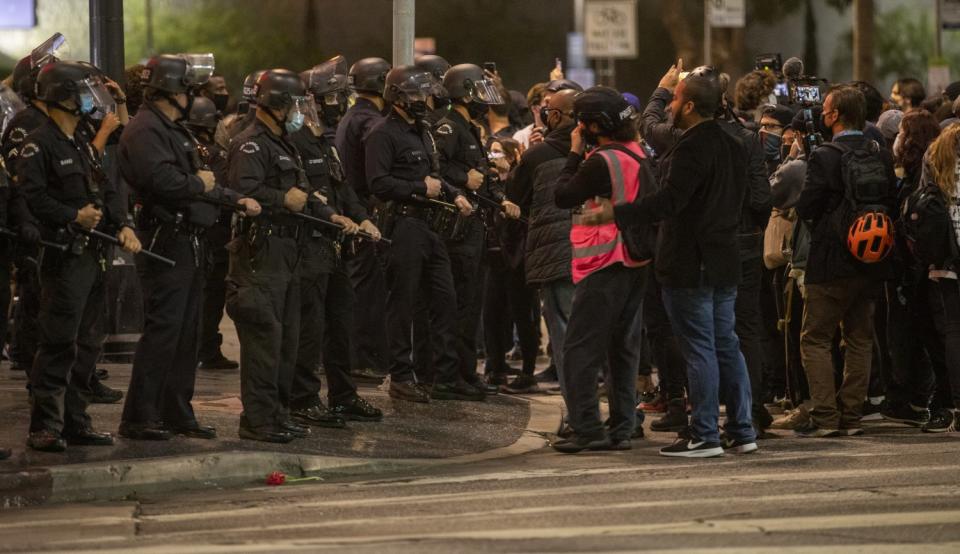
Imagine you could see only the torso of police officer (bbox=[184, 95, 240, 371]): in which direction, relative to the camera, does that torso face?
to the viewer's right

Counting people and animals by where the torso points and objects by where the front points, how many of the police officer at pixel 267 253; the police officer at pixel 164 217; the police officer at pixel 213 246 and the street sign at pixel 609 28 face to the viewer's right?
3

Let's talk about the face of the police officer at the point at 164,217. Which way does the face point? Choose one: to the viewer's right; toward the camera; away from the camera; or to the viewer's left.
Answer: to the viewer's right

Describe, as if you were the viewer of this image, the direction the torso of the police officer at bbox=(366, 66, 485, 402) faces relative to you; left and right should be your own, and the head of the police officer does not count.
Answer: facing the viewer and to the right of the viewer

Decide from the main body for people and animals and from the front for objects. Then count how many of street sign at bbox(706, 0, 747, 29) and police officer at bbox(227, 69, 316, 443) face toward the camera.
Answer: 1

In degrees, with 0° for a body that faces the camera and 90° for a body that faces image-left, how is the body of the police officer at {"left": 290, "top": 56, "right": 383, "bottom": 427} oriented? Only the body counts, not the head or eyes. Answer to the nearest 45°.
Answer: approximately 315°

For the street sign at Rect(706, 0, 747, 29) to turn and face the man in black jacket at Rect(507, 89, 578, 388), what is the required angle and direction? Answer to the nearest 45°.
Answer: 0° — it already faces them

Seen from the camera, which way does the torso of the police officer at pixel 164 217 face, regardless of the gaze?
to the viewer's right

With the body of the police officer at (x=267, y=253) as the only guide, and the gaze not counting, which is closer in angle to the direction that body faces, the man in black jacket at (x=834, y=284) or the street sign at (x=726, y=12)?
the man in black jacket
